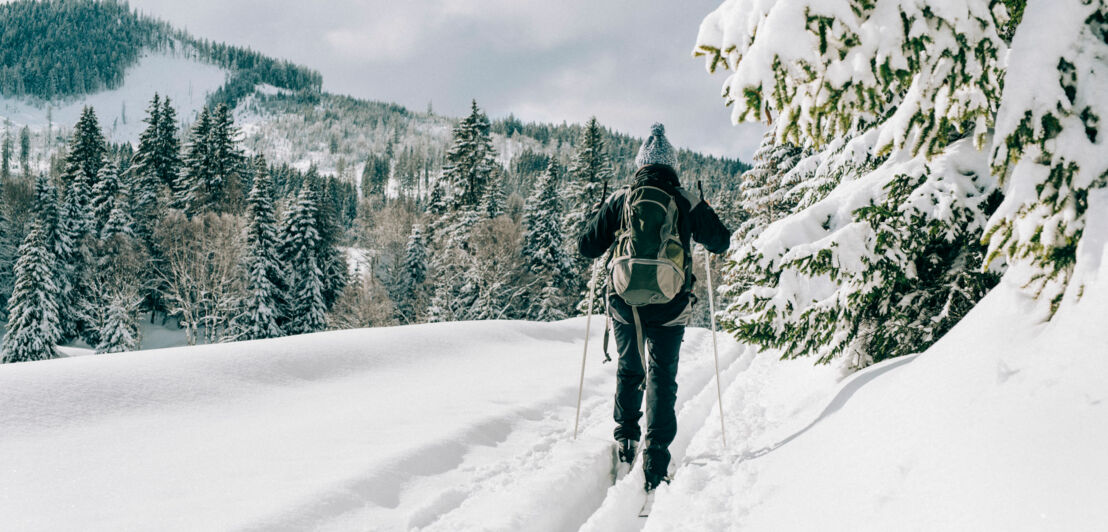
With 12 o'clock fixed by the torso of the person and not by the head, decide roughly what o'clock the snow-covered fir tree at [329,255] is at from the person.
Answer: The snow-covered fir tree is roughly at 11 o'clock from the person.

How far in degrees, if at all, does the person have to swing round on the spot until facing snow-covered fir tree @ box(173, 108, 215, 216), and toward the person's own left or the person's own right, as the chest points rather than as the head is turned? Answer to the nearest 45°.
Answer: approximately 45° to the person's own left

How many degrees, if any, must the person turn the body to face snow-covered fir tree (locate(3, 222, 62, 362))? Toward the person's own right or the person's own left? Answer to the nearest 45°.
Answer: approximately 45° to the person's own left

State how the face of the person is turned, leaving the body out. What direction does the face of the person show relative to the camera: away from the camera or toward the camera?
away from the camera

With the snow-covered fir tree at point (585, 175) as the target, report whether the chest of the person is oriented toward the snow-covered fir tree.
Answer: yes

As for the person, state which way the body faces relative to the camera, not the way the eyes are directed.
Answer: away from the camera

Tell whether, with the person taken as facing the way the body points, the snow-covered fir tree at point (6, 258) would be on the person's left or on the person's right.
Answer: on the person's left

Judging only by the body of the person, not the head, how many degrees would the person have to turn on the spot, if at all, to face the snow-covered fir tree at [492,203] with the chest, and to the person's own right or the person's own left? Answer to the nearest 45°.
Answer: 0° — they already face it

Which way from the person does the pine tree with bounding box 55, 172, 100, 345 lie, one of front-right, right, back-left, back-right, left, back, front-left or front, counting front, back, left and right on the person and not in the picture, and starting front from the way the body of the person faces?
front-left

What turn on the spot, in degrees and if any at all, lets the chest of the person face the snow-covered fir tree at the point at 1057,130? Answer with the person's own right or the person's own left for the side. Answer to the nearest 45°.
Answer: approximately 135° to the person's own right

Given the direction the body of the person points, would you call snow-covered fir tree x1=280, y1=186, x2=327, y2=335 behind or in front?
in front
